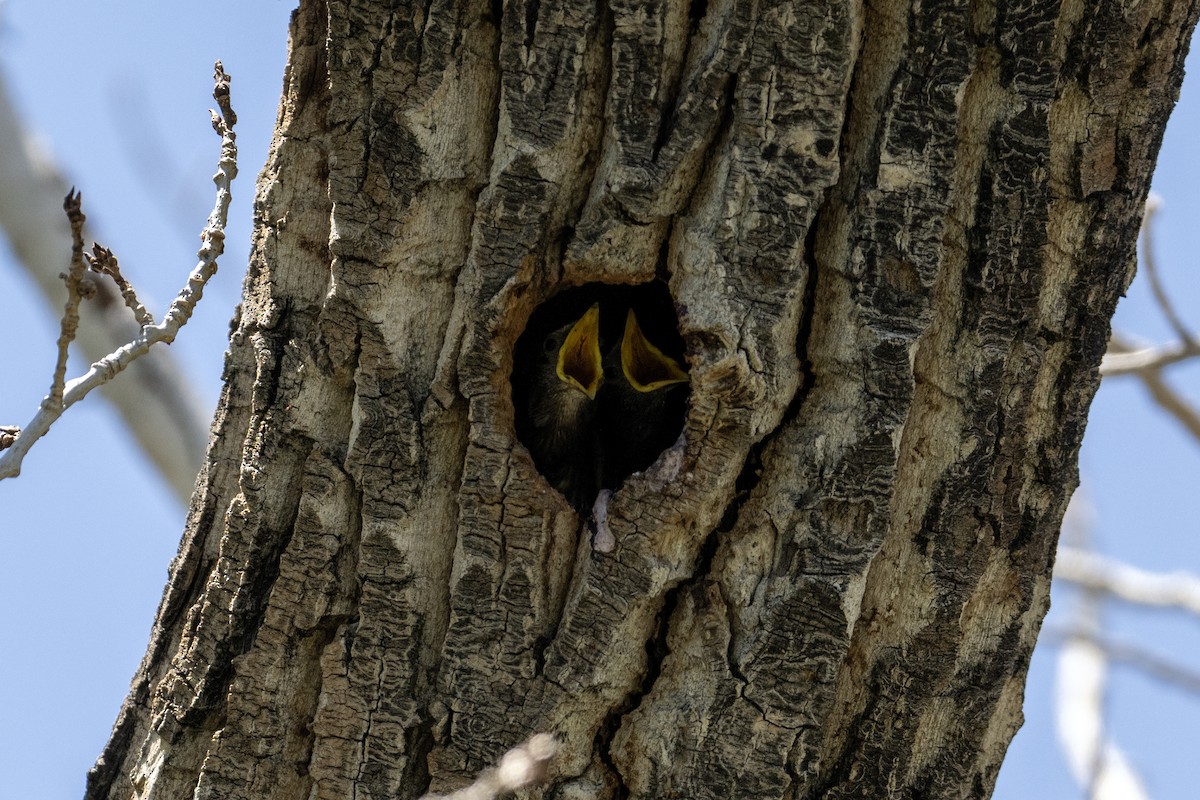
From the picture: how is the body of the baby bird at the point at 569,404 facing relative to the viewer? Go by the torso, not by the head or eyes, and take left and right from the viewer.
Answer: facing the viewer and to the right of the viewer

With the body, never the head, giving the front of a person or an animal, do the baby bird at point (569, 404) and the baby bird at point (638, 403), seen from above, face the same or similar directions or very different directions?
same or similar directions

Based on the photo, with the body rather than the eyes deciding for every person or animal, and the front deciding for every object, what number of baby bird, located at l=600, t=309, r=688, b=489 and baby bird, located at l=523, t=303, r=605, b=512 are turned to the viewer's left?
0
